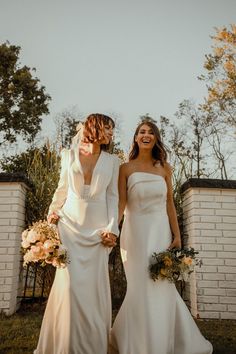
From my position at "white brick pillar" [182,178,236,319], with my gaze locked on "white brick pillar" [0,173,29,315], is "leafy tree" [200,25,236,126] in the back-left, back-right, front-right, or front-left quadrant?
back-right

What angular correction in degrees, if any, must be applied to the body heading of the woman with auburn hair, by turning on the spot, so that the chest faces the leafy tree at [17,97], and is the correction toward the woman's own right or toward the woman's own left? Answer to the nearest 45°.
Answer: approximately 180°

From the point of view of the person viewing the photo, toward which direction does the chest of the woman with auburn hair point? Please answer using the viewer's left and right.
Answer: facing the viewer

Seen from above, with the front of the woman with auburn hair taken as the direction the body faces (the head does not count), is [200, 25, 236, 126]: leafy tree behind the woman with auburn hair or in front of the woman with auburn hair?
behind

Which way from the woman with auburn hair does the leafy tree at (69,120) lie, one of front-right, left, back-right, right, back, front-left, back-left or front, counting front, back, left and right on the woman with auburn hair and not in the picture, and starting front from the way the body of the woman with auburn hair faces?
back

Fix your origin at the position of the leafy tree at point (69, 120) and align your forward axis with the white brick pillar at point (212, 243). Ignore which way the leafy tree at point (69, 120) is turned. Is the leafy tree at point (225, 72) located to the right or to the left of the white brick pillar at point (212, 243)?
left

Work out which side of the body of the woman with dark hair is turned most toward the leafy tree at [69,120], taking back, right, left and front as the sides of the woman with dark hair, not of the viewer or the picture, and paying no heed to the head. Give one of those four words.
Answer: back

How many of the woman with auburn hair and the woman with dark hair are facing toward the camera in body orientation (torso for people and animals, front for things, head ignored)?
2
